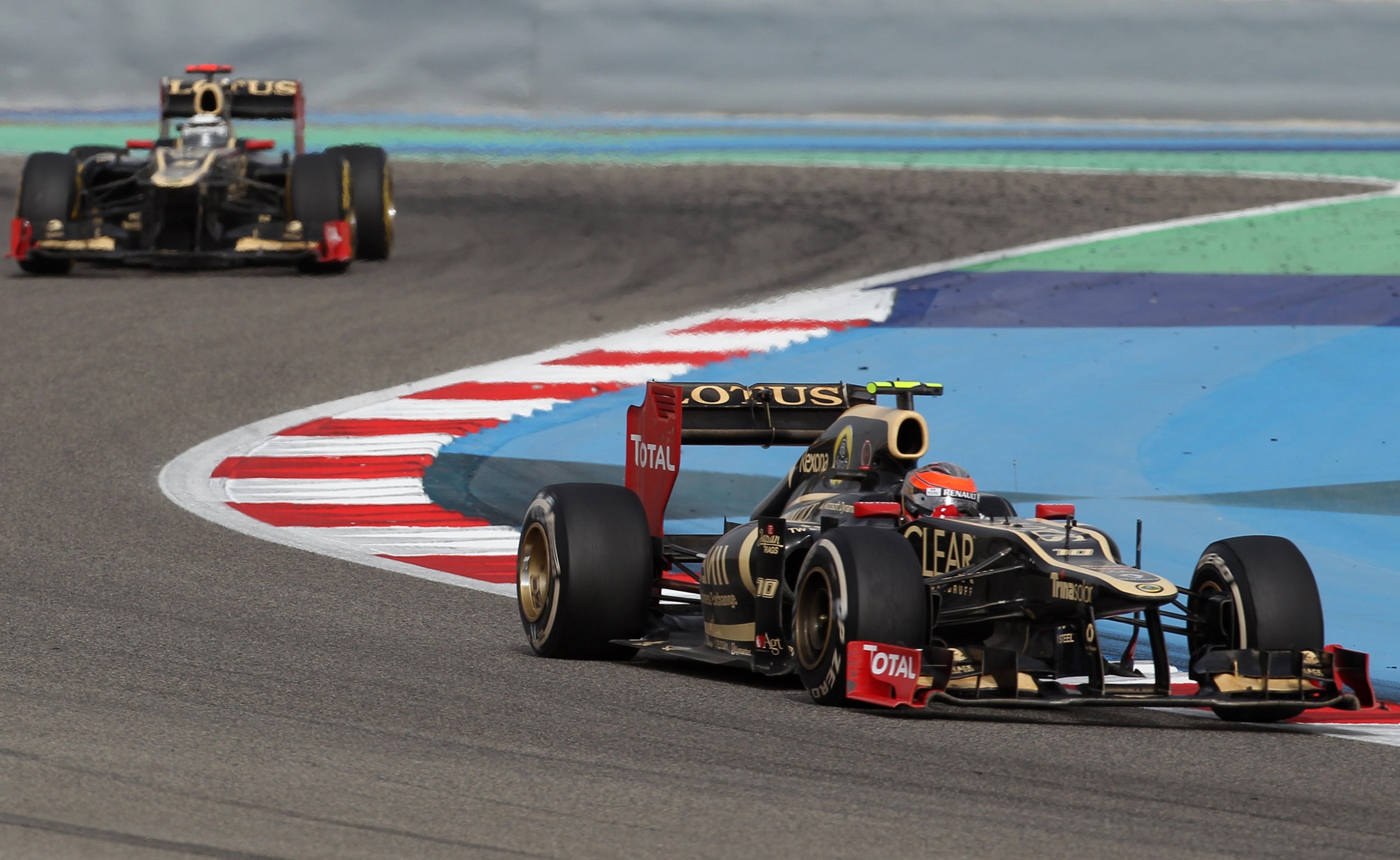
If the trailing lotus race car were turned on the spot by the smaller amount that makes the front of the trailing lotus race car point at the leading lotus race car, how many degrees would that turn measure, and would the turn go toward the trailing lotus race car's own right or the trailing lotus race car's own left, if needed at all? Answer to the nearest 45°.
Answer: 0° — it already faces it

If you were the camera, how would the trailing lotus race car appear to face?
facing the viewer

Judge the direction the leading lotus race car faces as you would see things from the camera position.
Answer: facing the viewer and to the right of the viewer

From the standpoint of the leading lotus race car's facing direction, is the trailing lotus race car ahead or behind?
behind

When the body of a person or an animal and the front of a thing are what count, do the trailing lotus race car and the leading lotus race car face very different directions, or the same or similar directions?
same or similar directions

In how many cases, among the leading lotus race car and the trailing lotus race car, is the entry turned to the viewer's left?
0
